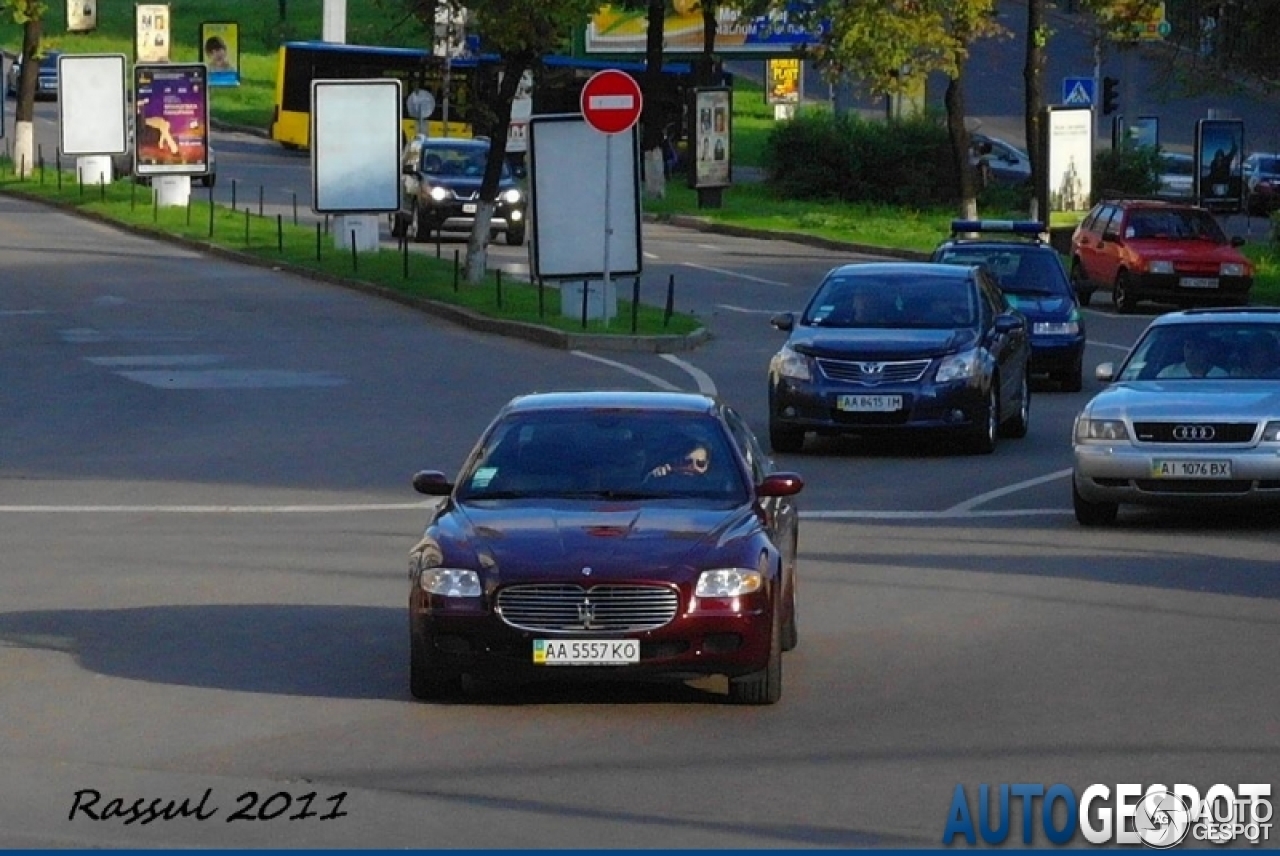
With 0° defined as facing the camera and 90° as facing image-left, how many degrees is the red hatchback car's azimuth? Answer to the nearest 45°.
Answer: approximately 315°

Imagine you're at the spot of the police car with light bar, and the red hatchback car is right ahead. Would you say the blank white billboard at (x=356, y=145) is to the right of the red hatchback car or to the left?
left

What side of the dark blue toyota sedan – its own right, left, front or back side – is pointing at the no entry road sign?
back

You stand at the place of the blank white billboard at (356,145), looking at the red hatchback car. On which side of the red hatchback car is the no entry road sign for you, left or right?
right

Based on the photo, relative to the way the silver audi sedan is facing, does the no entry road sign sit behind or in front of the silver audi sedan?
behind

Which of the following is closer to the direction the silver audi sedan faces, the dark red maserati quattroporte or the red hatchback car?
the dark red maserati quattroporte

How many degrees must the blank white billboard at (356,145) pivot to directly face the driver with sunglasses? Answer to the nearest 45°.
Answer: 0° — it already faces them

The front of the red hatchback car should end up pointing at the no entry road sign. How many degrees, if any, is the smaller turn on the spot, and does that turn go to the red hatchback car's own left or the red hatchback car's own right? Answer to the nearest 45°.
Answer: approximately 90° to the red hatchback car's own right

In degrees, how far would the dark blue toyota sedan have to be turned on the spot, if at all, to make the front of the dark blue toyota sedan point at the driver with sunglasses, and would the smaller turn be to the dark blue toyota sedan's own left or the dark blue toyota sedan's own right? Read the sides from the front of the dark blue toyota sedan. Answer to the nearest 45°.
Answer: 0° — it already faces them

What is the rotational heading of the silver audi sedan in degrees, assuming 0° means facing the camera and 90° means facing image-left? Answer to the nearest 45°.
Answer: approximately 0°
